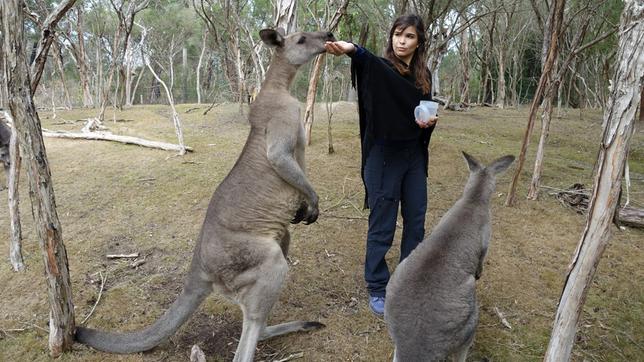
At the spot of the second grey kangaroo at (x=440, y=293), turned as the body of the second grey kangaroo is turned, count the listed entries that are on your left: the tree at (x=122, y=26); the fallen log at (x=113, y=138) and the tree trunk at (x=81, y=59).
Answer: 3

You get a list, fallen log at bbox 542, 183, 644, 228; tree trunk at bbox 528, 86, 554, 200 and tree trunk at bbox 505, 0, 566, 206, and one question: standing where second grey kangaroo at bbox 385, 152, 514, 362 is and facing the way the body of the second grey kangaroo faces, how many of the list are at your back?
0

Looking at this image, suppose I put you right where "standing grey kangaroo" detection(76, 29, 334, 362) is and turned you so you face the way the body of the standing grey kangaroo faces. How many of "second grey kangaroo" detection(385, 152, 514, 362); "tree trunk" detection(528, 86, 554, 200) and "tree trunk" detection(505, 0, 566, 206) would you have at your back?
0

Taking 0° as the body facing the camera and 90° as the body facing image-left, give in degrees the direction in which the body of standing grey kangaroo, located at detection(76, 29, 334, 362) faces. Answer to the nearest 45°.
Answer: approximately 270°

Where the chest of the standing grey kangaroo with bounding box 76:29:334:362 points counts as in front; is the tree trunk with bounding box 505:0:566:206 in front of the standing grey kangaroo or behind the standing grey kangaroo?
in front

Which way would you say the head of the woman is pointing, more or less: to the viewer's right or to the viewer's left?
to the viewer's left

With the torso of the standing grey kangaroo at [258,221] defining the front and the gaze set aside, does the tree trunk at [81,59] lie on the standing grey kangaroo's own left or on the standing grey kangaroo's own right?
on the standing grey kangaroo's own left

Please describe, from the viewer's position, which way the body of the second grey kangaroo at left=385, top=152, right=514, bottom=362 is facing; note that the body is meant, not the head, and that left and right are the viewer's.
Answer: facing away from the viewer and to the right of the viewer

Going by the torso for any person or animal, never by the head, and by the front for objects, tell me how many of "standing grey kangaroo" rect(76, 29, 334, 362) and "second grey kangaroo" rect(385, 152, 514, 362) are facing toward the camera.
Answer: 0

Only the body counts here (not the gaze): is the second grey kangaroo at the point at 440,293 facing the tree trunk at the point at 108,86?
no

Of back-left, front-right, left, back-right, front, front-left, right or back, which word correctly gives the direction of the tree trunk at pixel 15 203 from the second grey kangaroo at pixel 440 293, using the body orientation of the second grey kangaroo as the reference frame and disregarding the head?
back-left

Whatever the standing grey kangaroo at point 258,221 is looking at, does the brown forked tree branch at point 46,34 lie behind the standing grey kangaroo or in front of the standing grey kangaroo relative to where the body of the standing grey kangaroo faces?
behind

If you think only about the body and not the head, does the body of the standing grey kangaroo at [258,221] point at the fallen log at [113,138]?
no
